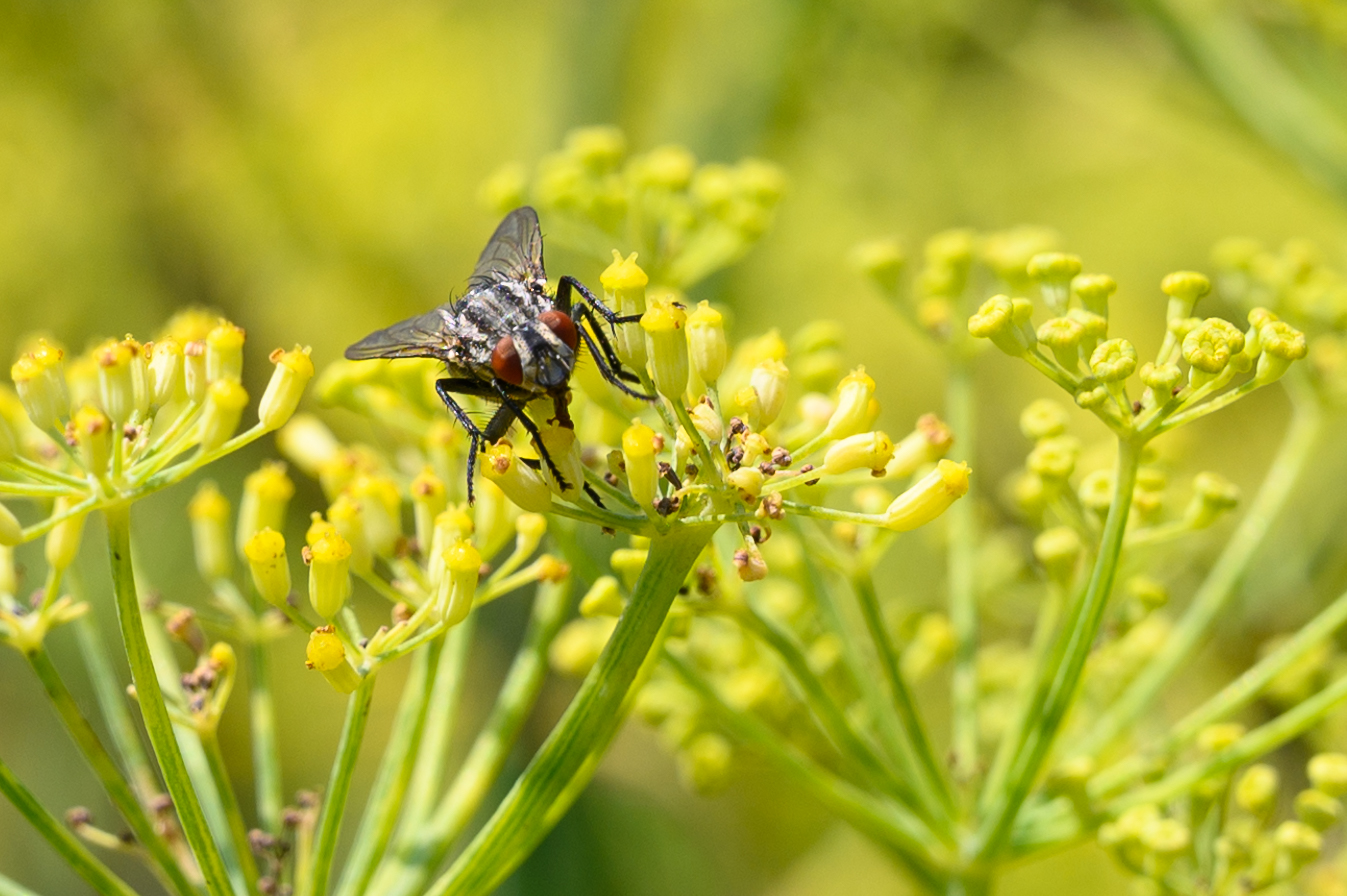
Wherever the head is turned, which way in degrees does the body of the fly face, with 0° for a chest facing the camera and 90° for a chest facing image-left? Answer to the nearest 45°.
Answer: approximately 315°

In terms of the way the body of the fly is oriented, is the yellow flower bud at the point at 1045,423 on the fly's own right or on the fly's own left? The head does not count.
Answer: on the fly's own left

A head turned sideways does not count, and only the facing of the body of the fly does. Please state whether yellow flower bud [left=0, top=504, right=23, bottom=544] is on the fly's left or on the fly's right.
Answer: on the fly's right

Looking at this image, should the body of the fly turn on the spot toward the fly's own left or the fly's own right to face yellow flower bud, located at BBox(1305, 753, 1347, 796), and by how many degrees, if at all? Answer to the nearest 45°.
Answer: approximately 45° to the fly's own left

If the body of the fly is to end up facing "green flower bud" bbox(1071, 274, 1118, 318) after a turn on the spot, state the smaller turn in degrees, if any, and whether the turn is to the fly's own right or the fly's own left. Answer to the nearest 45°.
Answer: approximately 45° to the fly's own left
